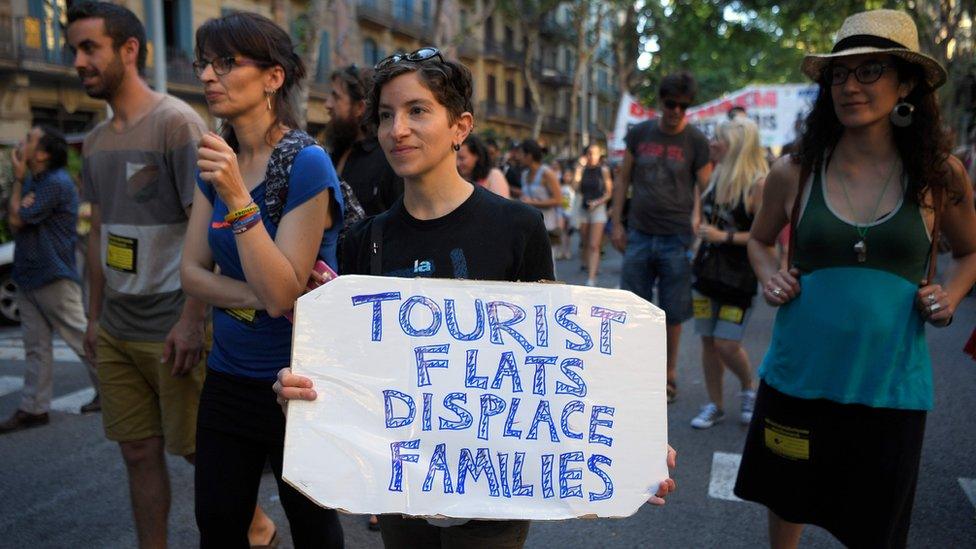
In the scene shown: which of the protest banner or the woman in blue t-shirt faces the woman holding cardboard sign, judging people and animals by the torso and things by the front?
the protest banner

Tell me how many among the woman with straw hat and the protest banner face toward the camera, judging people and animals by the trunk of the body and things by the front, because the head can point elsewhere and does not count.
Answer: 2

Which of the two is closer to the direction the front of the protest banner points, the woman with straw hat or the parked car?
the woman with straw hat

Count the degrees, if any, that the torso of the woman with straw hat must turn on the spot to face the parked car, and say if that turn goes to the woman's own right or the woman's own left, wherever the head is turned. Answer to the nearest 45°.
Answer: approximately 90° to the woman's own right

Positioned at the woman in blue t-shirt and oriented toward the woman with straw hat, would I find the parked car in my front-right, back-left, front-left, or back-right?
back-left

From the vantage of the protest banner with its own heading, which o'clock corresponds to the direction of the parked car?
The parked car is roughly at 1 o'clock from the protest banner.

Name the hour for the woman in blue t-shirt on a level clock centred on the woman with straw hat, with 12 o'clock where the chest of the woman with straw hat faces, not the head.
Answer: The woman in blue t-shirt is roughly at 2 o'clock from the woman with straw hat.

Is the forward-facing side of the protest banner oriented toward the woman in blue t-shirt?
yes

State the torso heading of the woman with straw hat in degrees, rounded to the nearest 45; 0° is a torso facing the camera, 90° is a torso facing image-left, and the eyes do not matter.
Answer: approximately 0°
